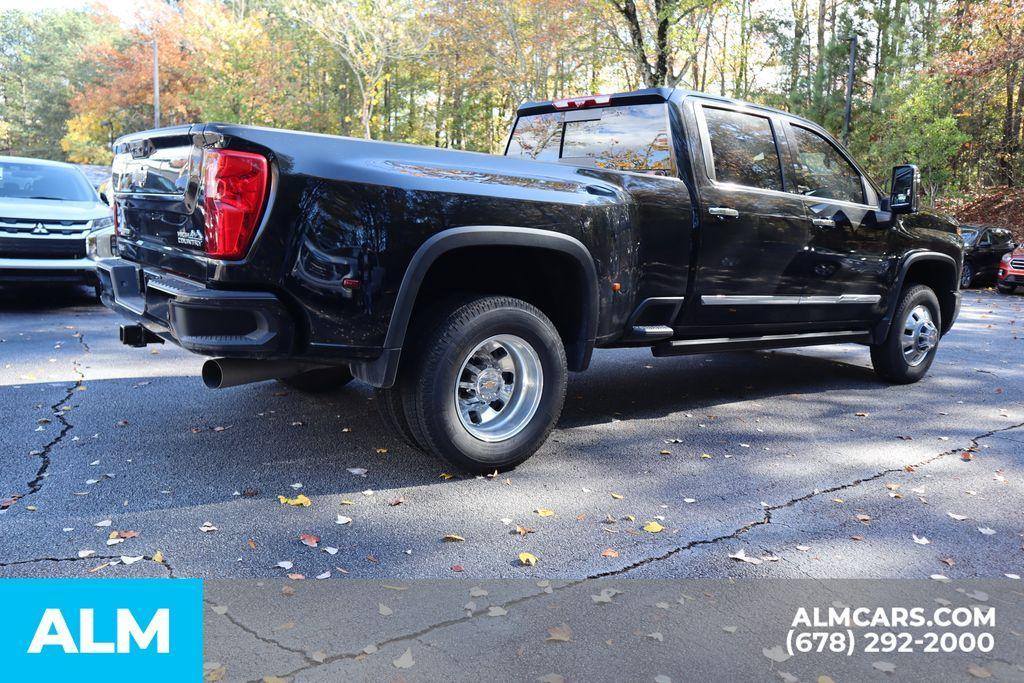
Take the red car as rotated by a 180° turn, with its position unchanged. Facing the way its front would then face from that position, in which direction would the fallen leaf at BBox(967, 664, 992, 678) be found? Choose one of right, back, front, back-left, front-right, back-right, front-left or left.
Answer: back-right

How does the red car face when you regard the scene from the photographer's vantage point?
facing the viewer and to the left of the viewer

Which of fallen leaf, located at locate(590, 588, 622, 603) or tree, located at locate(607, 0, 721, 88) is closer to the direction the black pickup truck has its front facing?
the tree

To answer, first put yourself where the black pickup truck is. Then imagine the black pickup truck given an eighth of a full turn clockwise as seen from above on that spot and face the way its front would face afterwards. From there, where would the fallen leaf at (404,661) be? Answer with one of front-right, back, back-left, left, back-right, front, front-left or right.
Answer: right

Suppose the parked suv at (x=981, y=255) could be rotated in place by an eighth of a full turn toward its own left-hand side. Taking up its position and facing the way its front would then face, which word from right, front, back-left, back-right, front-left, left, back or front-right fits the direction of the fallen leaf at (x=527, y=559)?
front

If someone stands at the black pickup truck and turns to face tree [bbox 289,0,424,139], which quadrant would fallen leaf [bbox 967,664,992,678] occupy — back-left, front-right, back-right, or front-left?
back-right

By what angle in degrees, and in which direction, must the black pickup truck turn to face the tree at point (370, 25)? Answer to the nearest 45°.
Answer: approximately 45° to its left

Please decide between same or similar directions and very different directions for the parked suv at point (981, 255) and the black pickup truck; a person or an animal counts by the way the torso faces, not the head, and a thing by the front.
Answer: very different directions

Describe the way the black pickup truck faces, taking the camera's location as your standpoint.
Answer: facing away from the viewer and to the right of the viewer

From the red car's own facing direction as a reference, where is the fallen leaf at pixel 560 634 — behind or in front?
in front

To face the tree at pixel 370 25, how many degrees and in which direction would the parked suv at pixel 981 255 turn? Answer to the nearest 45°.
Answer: approximately 45° to its right

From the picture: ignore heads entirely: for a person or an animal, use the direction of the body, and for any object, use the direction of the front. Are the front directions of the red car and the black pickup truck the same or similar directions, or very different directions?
very different directions

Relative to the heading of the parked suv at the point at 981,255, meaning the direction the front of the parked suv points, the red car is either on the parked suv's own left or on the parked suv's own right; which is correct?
on the parked suv's own left
